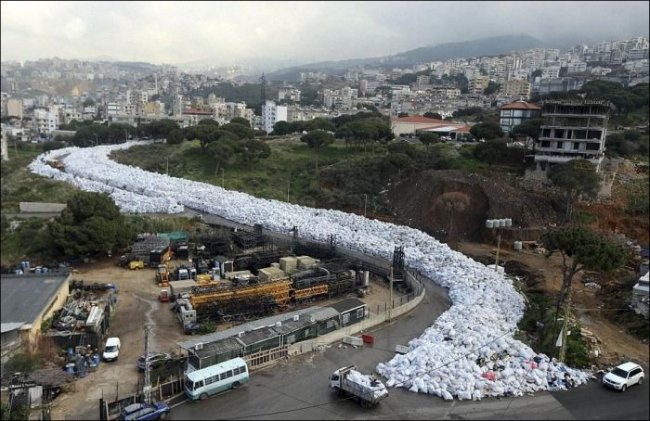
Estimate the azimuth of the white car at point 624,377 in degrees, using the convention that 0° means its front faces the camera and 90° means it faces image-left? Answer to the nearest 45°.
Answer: approximately 45°

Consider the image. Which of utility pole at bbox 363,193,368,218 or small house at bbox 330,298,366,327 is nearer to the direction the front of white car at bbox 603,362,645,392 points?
the small house

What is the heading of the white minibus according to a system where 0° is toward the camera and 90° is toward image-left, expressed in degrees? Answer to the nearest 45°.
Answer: approximately 45°

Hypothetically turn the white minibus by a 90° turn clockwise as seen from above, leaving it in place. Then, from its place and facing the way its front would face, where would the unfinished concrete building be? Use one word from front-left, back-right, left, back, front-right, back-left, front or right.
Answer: right

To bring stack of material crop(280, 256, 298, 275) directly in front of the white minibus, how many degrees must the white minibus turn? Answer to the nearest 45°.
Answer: approximately 135° to its right

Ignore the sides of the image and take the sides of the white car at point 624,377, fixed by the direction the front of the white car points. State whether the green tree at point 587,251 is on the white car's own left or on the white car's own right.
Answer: on the white car's own right

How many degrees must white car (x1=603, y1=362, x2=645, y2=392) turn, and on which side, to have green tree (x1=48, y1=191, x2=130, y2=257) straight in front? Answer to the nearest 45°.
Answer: approximately 45° to its right

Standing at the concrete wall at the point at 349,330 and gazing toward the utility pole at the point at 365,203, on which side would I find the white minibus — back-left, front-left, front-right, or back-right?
back-left
